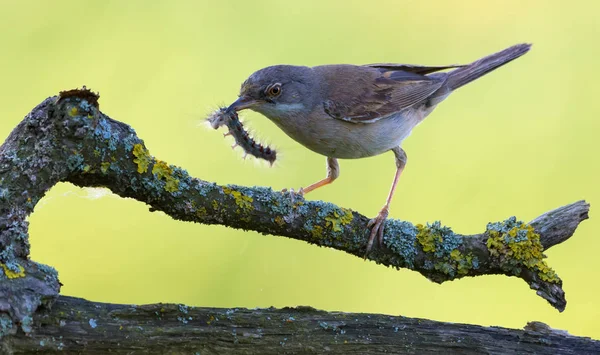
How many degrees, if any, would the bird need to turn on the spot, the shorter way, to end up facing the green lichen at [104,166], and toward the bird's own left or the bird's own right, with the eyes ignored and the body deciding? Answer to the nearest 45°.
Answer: approximately 45° to the bird's own left

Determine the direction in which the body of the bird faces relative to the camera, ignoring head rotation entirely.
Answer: to the viewer's left
